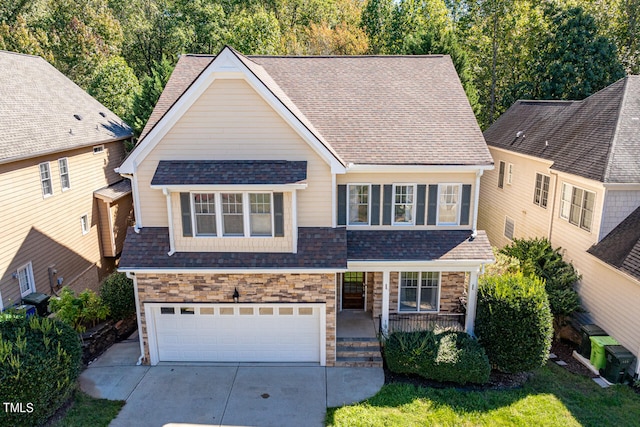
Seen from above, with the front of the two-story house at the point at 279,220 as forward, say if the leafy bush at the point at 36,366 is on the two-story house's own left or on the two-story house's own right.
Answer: on the two-story house's own right

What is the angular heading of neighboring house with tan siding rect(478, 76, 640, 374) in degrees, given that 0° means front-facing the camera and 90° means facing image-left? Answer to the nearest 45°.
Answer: approximately 315°

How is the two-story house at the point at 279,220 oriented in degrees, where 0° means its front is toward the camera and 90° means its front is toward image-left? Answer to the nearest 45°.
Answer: approximately 0°

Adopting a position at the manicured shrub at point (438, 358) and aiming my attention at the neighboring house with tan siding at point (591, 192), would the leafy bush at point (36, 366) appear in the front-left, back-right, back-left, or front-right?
back-left

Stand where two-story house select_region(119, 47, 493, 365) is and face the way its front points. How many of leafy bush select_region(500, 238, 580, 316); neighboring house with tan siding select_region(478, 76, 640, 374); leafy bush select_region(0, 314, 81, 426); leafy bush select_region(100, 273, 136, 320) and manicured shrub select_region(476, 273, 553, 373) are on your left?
3

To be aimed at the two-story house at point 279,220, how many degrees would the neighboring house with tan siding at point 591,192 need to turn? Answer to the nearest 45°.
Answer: approximately 90° to its right

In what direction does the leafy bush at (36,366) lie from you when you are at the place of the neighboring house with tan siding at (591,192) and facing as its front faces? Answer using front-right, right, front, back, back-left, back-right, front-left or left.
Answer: right

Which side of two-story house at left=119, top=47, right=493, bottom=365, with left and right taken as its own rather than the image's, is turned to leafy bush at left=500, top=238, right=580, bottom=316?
left

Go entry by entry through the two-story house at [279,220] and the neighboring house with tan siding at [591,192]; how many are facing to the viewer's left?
0

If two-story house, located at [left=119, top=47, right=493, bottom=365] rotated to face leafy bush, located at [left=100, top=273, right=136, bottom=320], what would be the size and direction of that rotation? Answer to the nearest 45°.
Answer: approximately 90° to its right

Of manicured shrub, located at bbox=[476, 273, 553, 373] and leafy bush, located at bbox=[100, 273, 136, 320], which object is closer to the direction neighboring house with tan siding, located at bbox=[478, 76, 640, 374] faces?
the manicured shrub
